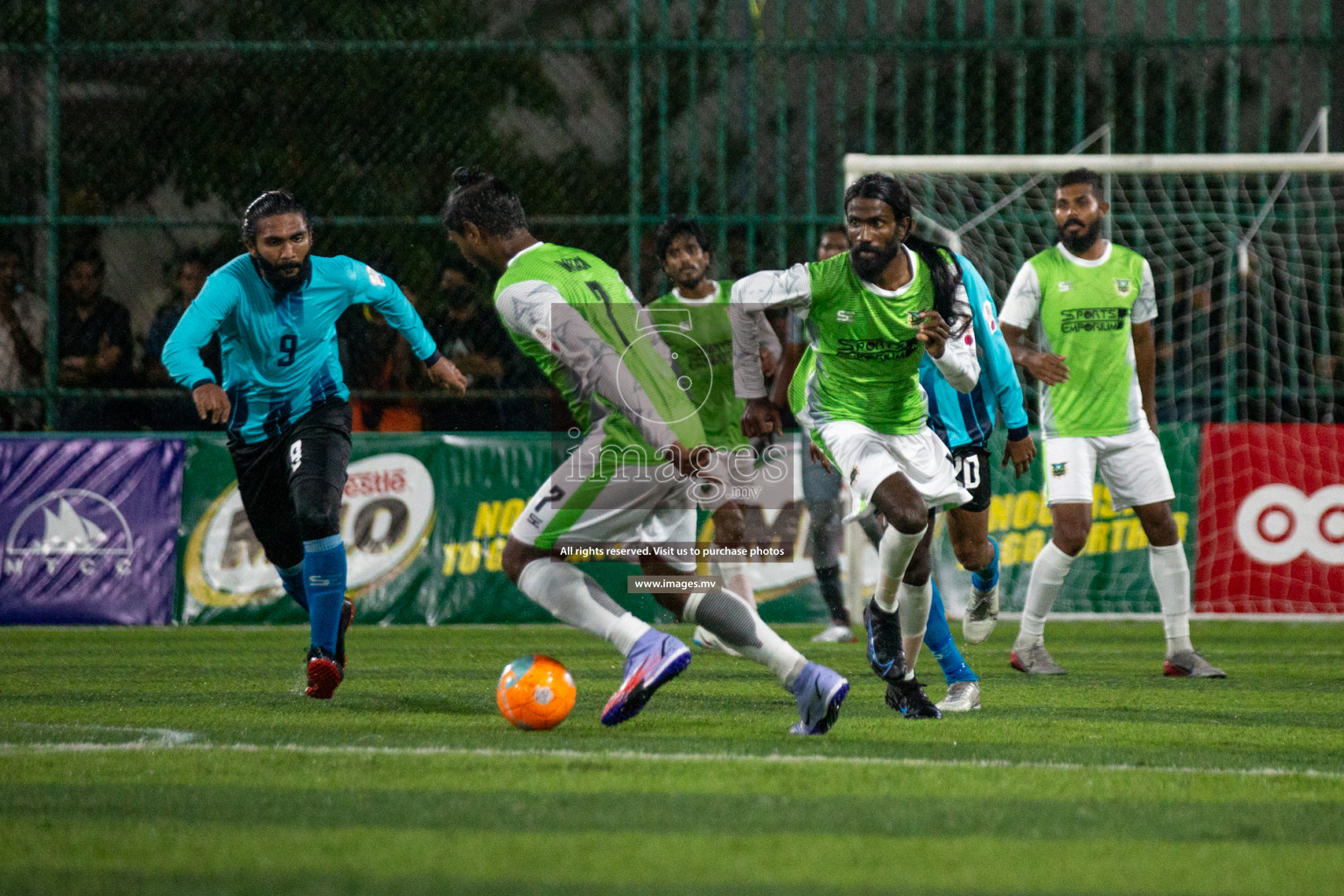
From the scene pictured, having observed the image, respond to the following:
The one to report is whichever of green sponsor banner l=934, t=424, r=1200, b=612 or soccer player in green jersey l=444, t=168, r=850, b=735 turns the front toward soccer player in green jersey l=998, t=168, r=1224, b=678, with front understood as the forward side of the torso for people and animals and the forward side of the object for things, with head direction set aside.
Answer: the green sponsor banner

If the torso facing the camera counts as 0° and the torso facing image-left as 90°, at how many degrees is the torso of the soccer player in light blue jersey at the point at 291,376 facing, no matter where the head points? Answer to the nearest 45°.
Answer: approximately 0°

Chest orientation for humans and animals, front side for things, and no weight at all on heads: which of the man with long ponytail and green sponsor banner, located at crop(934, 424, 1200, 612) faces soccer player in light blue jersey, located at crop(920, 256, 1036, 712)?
the green sponsor banner

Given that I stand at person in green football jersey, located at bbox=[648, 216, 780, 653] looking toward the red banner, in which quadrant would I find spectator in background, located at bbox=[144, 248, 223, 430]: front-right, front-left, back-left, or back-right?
back-left

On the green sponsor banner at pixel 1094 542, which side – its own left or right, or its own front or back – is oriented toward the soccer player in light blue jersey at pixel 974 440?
front

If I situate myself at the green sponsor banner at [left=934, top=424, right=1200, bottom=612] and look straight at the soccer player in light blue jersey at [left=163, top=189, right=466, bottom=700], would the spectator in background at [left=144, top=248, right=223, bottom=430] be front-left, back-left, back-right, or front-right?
front-right

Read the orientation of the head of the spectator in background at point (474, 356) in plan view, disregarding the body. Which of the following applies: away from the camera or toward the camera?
toward the camera

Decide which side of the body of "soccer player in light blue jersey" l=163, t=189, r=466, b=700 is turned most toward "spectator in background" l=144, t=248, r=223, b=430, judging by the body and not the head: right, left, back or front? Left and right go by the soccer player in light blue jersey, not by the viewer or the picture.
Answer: back

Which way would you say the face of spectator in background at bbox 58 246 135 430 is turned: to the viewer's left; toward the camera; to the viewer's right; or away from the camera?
toward the camera

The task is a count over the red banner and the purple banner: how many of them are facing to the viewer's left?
0

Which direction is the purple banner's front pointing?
toward the camera

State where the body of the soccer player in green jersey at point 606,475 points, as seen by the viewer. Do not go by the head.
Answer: to the viewer's left

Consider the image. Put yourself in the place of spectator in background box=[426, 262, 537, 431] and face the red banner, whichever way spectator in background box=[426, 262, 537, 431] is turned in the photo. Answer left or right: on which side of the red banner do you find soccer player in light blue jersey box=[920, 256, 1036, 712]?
right

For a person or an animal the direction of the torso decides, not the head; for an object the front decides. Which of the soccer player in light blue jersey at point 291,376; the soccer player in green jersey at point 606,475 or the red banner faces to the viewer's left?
the soccer player in green jersey

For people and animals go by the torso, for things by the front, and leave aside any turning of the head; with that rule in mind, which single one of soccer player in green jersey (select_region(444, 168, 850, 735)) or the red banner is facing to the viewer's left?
the soccer player in green jersey

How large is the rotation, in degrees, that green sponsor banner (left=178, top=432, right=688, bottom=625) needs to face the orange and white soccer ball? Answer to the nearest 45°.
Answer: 0° — it already faces it

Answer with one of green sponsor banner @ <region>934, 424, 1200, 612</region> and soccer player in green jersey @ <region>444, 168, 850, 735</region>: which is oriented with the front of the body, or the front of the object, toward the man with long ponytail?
the green sponsor banner
